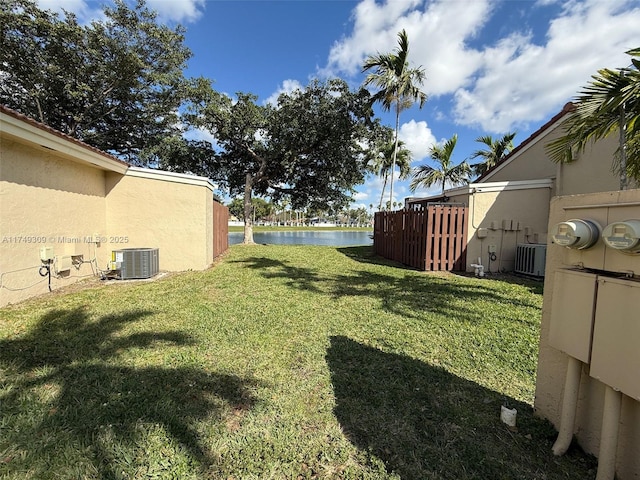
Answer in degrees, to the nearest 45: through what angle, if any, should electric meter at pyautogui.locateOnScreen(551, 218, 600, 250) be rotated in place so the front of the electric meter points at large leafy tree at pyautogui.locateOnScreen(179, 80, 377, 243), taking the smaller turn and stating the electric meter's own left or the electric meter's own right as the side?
approximately 90° to the electric meter's own right

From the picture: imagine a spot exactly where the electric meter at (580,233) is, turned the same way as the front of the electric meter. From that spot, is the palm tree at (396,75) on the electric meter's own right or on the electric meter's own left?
on the electric meter's own right

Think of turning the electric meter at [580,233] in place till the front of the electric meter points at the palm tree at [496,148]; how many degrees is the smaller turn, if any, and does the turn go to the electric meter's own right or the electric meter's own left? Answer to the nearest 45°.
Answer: approximately 135° to the electric meter's own right

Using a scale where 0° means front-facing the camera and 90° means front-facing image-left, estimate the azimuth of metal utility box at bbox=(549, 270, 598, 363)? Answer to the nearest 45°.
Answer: approximately 45°

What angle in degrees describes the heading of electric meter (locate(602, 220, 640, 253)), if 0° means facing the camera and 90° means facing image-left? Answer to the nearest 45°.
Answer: approximately 45°

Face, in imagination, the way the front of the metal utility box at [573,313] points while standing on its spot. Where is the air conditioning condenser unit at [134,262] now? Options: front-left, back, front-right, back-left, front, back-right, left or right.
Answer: front-right

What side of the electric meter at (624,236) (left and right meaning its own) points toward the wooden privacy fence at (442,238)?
right

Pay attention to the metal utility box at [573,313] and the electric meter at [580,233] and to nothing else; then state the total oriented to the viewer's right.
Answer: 0

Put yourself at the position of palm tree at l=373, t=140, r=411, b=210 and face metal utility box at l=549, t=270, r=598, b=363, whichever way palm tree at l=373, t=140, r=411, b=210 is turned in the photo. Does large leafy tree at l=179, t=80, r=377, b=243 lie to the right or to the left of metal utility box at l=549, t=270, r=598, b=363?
right

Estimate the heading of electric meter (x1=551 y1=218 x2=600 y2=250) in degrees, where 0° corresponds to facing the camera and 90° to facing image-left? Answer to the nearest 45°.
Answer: approximately 45°

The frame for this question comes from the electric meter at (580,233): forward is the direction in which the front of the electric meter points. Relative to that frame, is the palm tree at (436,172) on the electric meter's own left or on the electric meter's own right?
on the electric meter's own right
